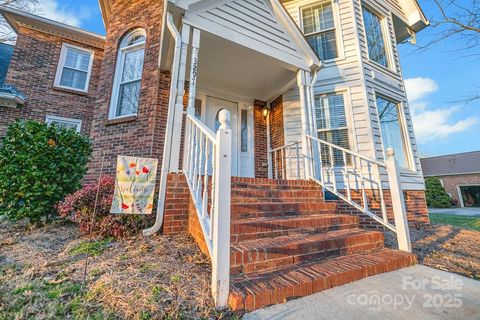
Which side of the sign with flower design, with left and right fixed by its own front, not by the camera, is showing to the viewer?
front

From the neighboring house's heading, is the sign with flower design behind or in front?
in front

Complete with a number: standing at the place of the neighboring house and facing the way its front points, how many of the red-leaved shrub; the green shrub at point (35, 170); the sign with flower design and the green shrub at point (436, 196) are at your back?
0

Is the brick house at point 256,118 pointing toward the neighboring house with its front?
no

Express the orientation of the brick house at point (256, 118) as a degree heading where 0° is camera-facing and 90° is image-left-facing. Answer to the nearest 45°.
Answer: approximately 315°

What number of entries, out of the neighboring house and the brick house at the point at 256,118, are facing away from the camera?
0

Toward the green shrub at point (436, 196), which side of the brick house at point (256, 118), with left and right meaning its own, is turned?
left

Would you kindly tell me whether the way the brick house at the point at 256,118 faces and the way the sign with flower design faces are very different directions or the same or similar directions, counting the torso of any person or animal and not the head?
same or similar directions

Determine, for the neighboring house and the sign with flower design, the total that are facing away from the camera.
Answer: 0

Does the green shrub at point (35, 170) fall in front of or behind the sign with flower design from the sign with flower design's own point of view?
behind
